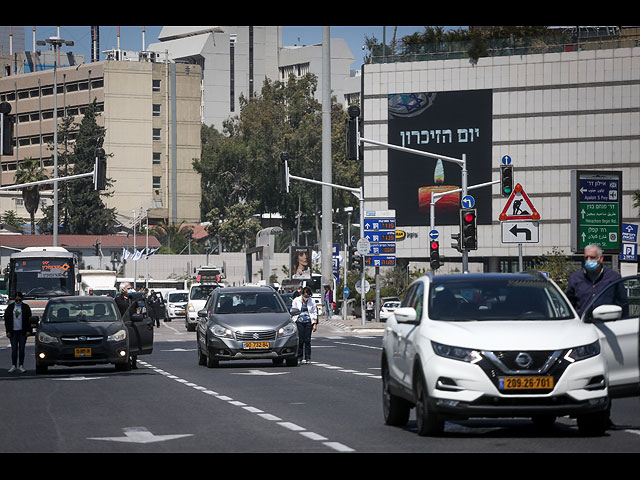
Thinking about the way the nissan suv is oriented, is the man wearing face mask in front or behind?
behind

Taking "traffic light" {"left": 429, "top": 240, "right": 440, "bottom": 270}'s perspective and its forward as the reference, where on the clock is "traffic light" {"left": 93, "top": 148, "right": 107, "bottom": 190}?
"traffic light" {"left": 93, "top": 148, "right": 107, "bottom": 190} is roughly at 3 o'clock from "traffic light" {"left": 429, "top": 240, "right": 440, "bottom": 270}.

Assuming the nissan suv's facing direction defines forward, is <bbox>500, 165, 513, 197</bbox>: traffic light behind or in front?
behind

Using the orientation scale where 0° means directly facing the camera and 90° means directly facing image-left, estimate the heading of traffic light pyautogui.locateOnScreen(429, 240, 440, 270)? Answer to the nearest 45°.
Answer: approximately 0°

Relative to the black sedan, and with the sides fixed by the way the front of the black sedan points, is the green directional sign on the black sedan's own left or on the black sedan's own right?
on the black sedan's own left
